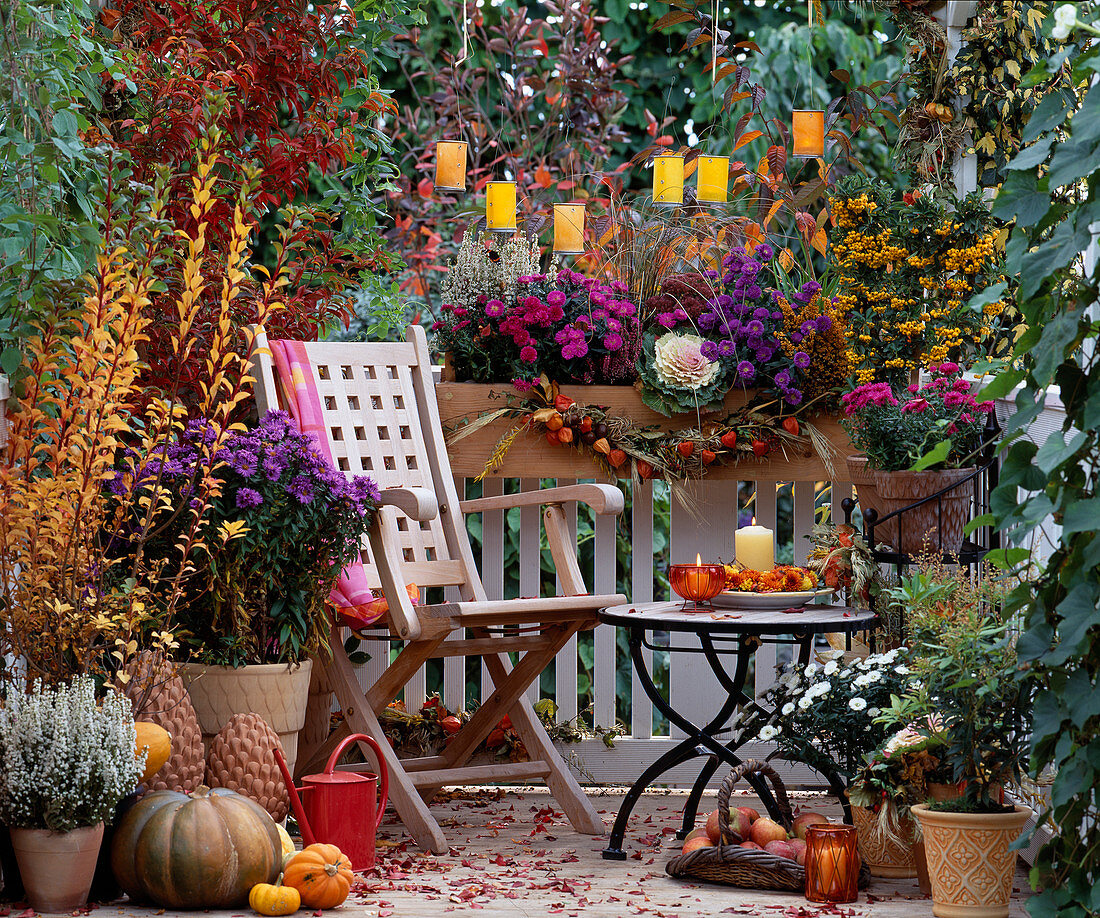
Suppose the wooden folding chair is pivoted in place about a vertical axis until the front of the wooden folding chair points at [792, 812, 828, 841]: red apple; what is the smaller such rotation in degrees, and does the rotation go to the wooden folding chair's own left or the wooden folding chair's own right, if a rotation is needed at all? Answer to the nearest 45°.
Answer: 0° — it already faces it

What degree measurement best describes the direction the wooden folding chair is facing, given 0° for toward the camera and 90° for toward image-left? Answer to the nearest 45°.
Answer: approximately 315°

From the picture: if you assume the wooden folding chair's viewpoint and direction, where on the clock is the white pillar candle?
The white pillar candle is roughly at 11 o'clock from the wooden folding chair.

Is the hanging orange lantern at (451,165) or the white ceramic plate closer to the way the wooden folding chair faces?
the white ceramic plate

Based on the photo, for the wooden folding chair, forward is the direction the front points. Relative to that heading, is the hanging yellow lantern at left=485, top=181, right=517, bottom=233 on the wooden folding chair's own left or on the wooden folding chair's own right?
on the wooden folding chair's own left

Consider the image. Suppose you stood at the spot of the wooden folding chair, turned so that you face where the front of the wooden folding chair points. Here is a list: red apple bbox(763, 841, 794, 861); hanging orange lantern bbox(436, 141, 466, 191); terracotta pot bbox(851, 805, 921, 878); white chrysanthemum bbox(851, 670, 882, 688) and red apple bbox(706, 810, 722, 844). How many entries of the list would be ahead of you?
4
